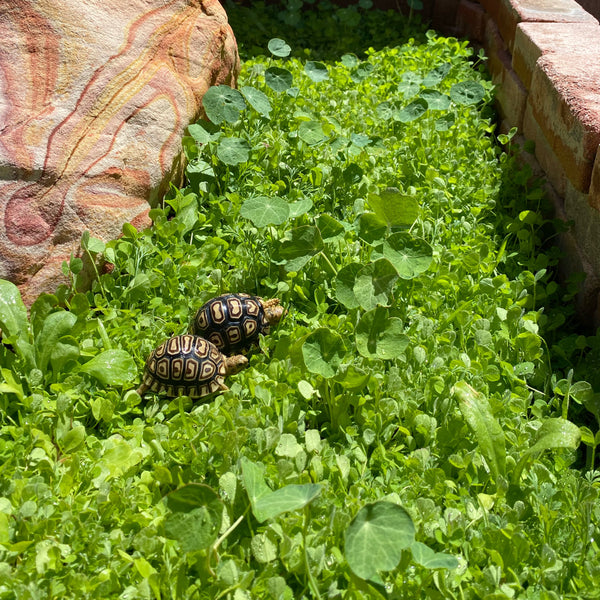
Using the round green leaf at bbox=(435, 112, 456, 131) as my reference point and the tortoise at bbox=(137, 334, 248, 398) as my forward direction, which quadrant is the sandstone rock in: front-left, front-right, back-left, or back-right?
front-right

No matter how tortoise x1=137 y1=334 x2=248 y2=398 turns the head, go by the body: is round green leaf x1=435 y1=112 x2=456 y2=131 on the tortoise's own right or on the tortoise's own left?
on the tortoise's own left

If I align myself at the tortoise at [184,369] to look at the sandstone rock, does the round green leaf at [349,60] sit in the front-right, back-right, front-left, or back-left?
front-right

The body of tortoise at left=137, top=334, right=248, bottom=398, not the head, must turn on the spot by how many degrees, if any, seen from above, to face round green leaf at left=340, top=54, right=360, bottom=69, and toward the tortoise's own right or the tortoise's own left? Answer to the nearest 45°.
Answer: approximately 90° to the tortoise's own left

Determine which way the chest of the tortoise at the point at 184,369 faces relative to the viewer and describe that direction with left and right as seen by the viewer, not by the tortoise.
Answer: facing to the right of the viewer

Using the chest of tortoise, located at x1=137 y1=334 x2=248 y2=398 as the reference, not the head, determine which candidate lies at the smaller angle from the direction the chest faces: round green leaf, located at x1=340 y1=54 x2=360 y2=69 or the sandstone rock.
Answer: the round green leaf

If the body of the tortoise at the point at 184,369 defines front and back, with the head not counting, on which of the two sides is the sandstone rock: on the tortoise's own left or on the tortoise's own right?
on the tortoise's own left

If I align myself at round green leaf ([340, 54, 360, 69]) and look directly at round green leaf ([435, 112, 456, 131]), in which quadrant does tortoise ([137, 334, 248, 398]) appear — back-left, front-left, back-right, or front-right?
front-right

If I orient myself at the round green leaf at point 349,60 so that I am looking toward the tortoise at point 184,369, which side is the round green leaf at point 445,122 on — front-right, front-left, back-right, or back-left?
front-left

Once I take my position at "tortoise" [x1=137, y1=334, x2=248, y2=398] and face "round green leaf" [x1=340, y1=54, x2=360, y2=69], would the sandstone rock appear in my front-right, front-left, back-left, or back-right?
front-left

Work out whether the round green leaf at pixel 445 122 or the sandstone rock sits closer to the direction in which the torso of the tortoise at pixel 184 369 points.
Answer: the round green leaf
